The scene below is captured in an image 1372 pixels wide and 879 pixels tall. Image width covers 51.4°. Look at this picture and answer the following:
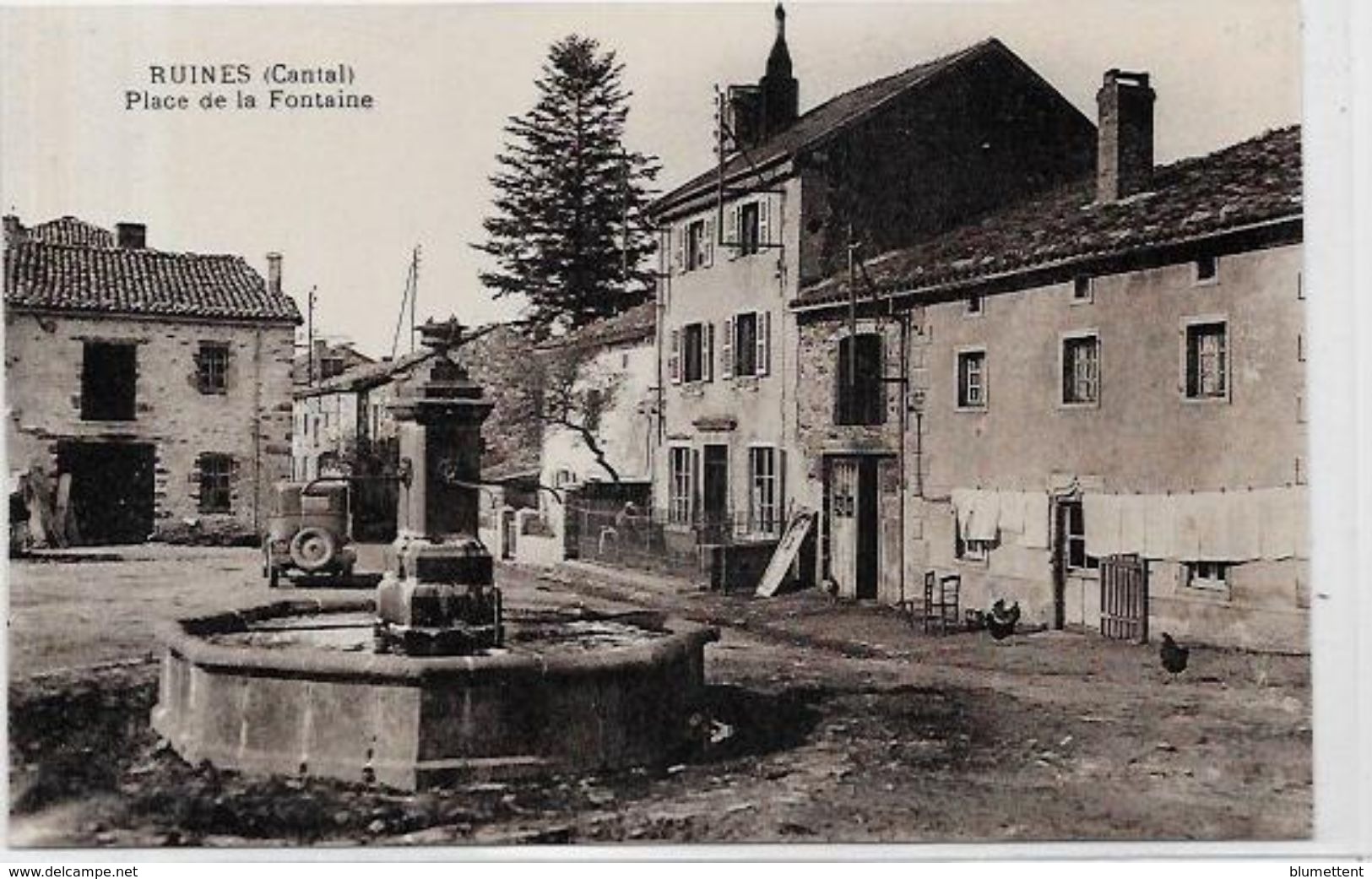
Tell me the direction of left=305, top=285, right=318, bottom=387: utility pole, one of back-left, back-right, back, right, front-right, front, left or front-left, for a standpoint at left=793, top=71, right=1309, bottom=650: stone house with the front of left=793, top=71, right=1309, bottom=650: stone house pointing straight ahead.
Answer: front-right

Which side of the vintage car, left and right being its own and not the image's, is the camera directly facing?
back

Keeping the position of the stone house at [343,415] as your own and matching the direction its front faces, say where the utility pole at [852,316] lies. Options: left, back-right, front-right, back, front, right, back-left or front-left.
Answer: front-left

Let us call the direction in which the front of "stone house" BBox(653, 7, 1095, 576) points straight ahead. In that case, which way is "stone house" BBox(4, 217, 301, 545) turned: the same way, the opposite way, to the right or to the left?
to the left

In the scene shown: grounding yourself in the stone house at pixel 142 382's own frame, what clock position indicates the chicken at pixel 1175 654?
The chicken is roughly at 10 o'clock from the stone house.

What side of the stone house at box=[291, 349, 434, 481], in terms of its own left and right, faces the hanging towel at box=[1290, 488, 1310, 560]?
front

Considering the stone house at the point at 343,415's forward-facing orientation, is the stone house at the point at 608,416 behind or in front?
in front

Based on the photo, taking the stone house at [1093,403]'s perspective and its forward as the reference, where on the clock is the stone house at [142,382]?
the stone house at [142,382] is roughly at 1 o'clock from the stone house at [1093,403].

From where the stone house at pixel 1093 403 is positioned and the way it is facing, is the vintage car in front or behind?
in front
